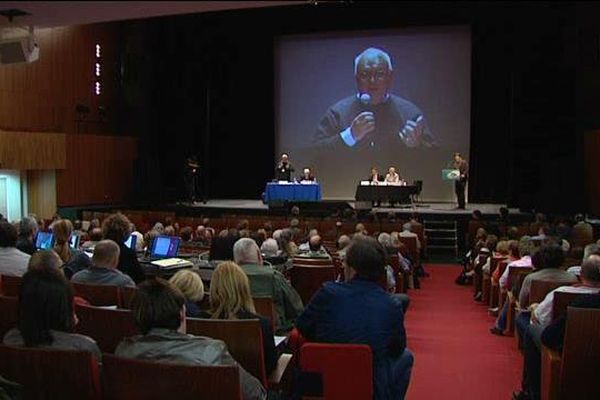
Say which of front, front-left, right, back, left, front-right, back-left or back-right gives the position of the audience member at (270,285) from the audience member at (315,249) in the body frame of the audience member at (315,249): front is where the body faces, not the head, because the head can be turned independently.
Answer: back

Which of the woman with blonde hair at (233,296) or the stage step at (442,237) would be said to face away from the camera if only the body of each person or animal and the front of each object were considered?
the woman with blonde hair

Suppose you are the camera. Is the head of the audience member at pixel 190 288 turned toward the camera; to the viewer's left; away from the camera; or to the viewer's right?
away from the camera

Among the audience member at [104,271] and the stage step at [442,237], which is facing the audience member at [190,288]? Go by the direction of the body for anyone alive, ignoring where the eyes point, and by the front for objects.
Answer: the stage step

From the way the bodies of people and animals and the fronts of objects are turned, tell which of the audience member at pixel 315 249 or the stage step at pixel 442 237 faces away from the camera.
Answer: the audience member

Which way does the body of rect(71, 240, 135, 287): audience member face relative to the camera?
away from the camera

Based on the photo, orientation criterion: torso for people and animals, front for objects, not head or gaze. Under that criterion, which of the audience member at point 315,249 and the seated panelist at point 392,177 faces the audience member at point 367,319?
the seated panelist

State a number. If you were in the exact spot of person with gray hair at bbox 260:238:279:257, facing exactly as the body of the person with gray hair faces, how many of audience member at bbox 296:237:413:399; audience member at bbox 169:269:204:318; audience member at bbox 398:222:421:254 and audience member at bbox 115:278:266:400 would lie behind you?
3

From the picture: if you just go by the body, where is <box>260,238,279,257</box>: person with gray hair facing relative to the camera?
away from the camera

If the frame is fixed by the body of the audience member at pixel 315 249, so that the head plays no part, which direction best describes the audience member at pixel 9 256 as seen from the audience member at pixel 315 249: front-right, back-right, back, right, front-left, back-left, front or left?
back-left

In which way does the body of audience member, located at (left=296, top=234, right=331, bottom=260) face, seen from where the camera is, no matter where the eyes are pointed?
away from the camera

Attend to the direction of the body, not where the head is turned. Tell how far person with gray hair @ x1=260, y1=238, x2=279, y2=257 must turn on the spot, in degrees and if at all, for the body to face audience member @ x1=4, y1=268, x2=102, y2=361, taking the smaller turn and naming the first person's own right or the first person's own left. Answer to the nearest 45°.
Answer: approximately 180°

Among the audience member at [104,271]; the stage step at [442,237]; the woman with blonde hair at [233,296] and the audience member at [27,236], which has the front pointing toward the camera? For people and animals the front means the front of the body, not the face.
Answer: the stage step

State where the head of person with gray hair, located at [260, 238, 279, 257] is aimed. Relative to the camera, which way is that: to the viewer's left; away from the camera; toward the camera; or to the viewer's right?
away from the camera

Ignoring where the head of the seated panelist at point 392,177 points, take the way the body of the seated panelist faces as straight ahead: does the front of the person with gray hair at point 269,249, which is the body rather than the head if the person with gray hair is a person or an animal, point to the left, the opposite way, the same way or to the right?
the opposite way
